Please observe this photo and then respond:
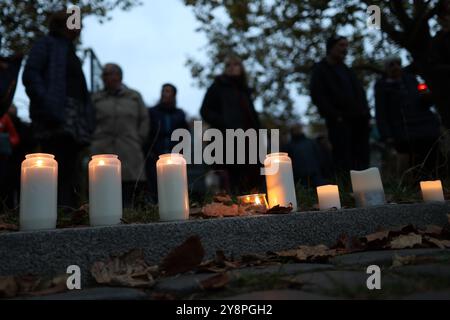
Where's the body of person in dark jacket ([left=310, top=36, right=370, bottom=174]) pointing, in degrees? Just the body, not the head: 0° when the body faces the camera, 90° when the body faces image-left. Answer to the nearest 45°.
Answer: approximately 315°

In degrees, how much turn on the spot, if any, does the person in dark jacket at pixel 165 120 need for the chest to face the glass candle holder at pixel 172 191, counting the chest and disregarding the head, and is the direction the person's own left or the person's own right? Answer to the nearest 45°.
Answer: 0° — they already face it

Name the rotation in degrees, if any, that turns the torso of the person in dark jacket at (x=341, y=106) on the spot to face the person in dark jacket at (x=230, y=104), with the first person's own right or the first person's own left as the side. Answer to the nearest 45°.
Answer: approximately 135° to the first person's own right

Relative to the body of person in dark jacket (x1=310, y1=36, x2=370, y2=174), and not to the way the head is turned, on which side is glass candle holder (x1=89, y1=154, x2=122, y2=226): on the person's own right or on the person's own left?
on the person's own right

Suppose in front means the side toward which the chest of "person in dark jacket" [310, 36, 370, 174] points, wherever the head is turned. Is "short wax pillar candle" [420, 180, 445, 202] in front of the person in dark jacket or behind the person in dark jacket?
in front

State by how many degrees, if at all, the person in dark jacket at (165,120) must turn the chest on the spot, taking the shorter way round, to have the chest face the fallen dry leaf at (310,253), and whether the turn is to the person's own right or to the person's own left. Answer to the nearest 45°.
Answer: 0° — they already face it

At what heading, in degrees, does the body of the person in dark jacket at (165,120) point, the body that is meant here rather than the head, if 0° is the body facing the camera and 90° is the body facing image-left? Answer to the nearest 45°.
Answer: approximately 0°

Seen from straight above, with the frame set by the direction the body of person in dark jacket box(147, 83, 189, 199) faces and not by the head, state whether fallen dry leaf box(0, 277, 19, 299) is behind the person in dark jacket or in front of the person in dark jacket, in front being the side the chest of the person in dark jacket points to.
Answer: in front

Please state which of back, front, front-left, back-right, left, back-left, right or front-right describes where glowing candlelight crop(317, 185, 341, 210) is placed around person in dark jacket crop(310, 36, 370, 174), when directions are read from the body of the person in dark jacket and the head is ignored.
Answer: front-right
